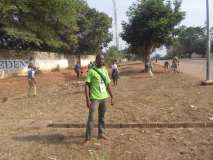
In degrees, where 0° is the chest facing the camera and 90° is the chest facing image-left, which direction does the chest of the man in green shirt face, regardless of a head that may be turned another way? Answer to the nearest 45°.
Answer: approximately 315°

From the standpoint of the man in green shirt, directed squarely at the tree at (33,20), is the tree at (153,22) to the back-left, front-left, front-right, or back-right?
front-right

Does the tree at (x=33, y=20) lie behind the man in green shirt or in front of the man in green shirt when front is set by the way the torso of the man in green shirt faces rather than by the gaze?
behind

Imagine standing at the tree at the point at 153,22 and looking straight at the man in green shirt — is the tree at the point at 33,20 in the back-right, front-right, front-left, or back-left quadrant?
front-right

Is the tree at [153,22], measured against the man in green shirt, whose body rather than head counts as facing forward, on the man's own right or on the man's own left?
on the man's own left

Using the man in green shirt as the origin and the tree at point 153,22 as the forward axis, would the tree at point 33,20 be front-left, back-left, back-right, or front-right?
front-left

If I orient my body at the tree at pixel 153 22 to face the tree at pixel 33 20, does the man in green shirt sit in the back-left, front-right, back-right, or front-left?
front-left
